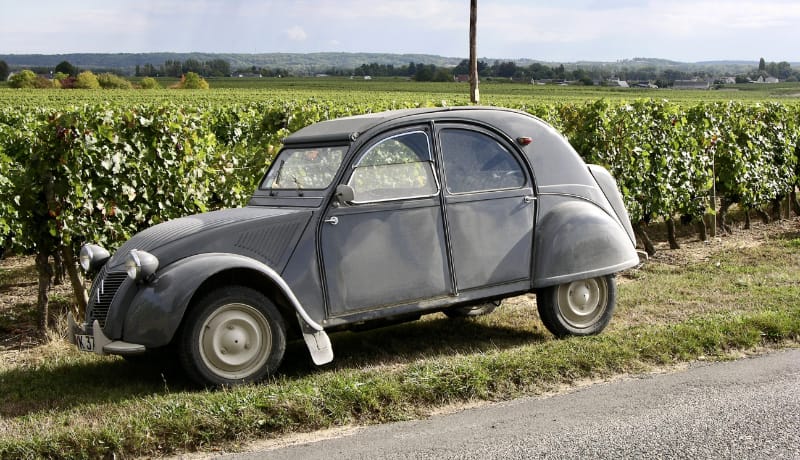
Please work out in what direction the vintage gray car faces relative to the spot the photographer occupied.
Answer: facing the viewer and to the left of the viewer
